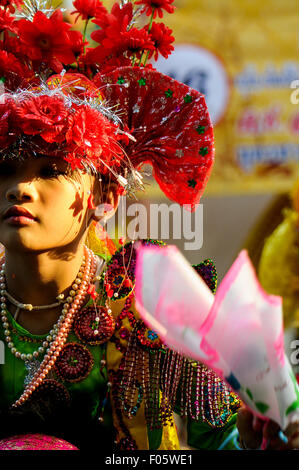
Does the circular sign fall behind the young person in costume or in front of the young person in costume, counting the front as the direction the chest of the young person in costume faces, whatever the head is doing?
behind

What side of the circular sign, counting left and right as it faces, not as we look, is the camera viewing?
front

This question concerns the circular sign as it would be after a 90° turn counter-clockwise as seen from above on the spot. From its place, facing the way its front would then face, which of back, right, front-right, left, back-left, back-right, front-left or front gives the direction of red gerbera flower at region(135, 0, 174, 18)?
right

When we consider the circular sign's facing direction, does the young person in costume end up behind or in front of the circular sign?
in front

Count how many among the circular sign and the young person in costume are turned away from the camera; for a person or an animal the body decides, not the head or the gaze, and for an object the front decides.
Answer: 0

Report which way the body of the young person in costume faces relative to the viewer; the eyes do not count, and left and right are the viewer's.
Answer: facing the viewer and to the left of the viewer

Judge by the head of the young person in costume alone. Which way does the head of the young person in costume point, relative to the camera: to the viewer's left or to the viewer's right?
to the viewer's left
